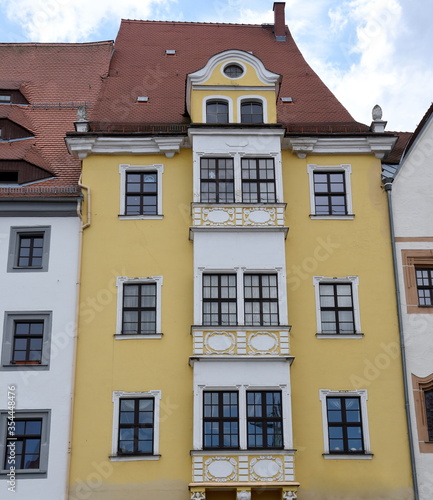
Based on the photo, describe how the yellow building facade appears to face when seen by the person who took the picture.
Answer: facing the viewer
